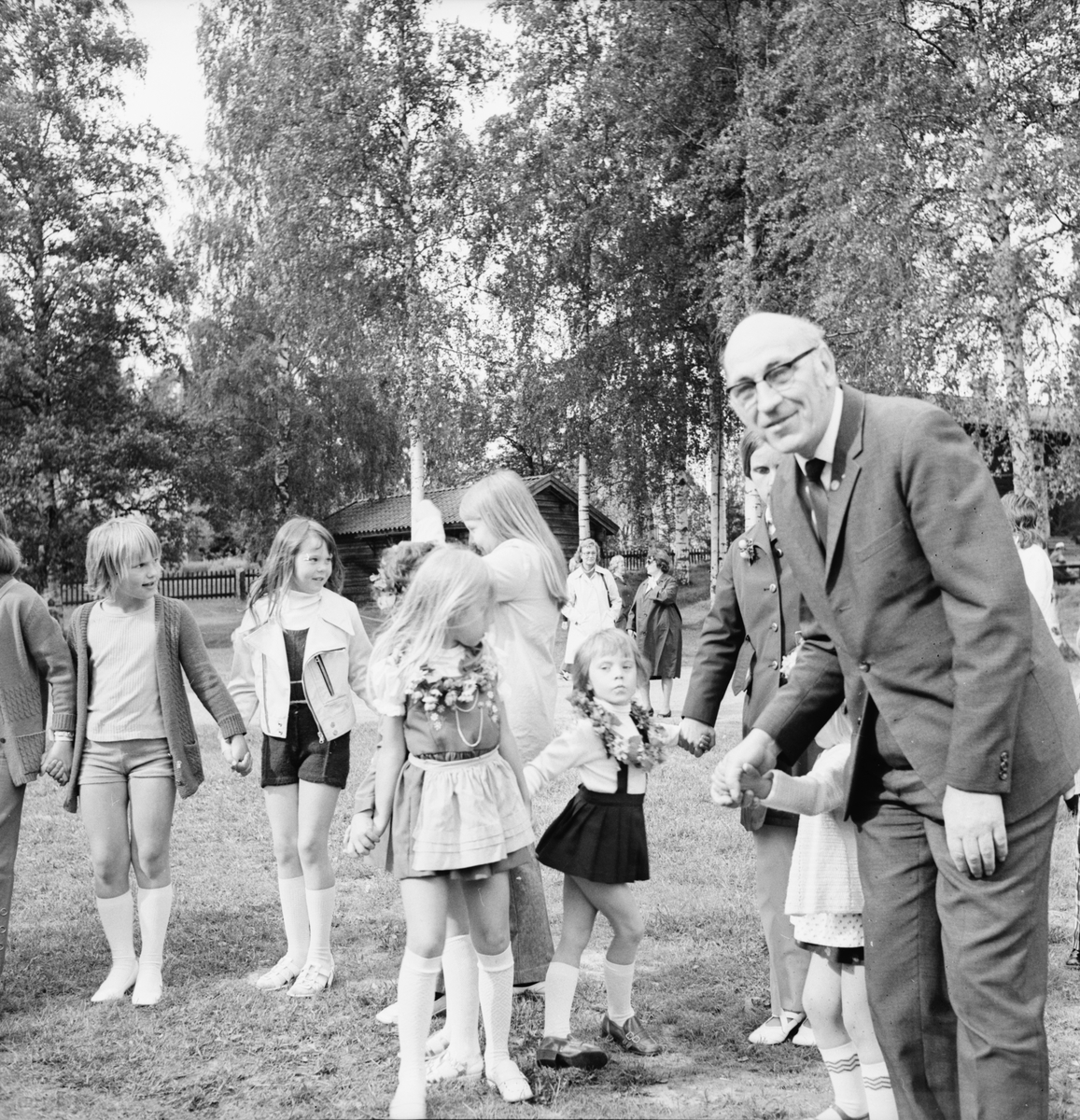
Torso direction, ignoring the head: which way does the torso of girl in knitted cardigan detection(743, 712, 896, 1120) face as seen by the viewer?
to the viewer's left

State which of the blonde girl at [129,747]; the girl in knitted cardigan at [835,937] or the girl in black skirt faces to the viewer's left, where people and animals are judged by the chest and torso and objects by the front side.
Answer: the girl in knitted cardigan

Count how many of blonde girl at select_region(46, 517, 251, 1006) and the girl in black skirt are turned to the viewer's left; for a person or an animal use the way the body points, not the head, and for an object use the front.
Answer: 0

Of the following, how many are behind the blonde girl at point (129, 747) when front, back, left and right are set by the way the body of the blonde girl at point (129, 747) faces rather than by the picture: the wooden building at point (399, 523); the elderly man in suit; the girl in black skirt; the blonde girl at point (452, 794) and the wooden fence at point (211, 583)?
2

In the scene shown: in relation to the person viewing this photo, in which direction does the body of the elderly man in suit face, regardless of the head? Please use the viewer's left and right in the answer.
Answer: facing the viewer and to the left of the viewer

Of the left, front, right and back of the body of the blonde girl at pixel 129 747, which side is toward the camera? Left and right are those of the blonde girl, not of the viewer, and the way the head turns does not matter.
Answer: front

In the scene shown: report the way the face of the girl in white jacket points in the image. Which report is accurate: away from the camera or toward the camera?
toward the camera

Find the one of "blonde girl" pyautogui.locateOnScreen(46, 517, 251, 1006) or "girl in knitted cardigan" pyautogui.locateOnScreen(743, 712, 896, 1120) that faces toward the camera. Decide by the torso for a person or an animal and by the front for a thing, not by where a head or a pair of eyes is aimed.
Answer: the blonde girl

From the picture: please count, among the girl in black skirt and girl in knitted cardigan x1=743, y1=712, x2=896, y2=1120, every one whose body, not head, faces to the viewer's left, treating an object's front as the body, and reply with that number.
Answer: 1

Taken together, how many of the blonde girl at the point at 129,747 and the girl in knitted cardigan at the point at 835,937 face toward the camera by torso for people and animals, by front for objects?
1

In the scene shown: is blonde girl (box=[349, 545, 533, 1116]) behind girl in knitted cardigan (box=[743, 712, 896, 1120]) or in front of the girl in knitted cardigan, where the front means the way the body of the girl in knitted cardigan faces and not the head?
in front

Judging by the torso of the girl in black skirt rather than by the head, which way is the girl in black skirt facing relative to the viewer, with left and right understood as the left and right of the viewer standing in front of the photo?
facing the viewer and to the right of the viewer

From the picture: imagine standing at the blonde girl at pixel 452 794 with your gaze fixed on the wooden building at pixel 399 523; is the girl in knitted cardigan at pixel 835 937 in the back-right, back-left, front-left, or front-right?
back-right
